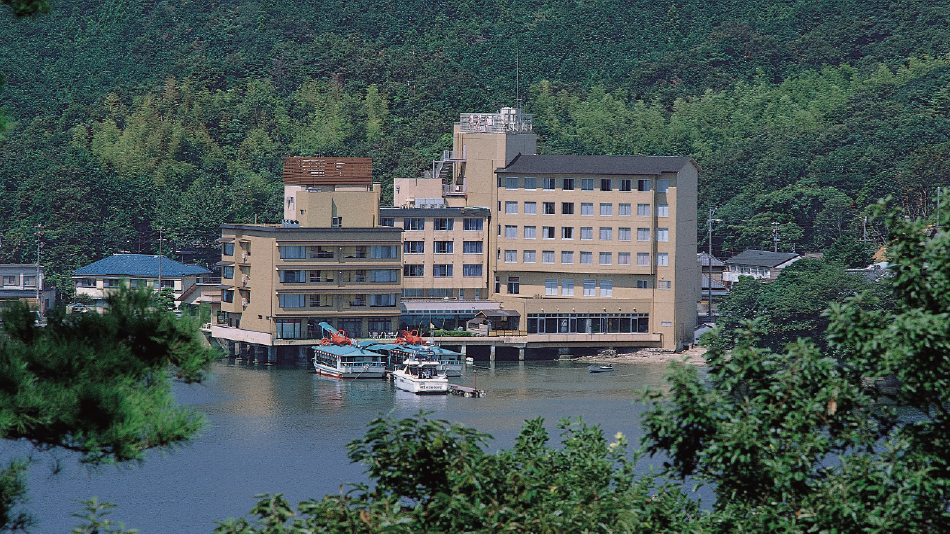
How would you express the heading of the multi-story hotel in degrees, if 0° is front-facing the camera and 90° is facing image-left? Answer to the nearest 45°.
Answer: approximately 0°

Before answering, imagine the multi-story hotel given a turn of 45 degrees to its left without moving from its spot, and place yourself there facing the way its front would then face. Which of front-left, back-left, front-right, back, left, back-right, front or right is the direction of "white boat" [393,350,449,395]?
right

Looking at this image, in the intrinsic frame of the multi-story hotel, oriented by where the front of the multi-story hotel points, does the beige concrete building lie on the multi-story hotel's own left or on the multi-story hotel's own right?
on the multi-story hotel's own right
